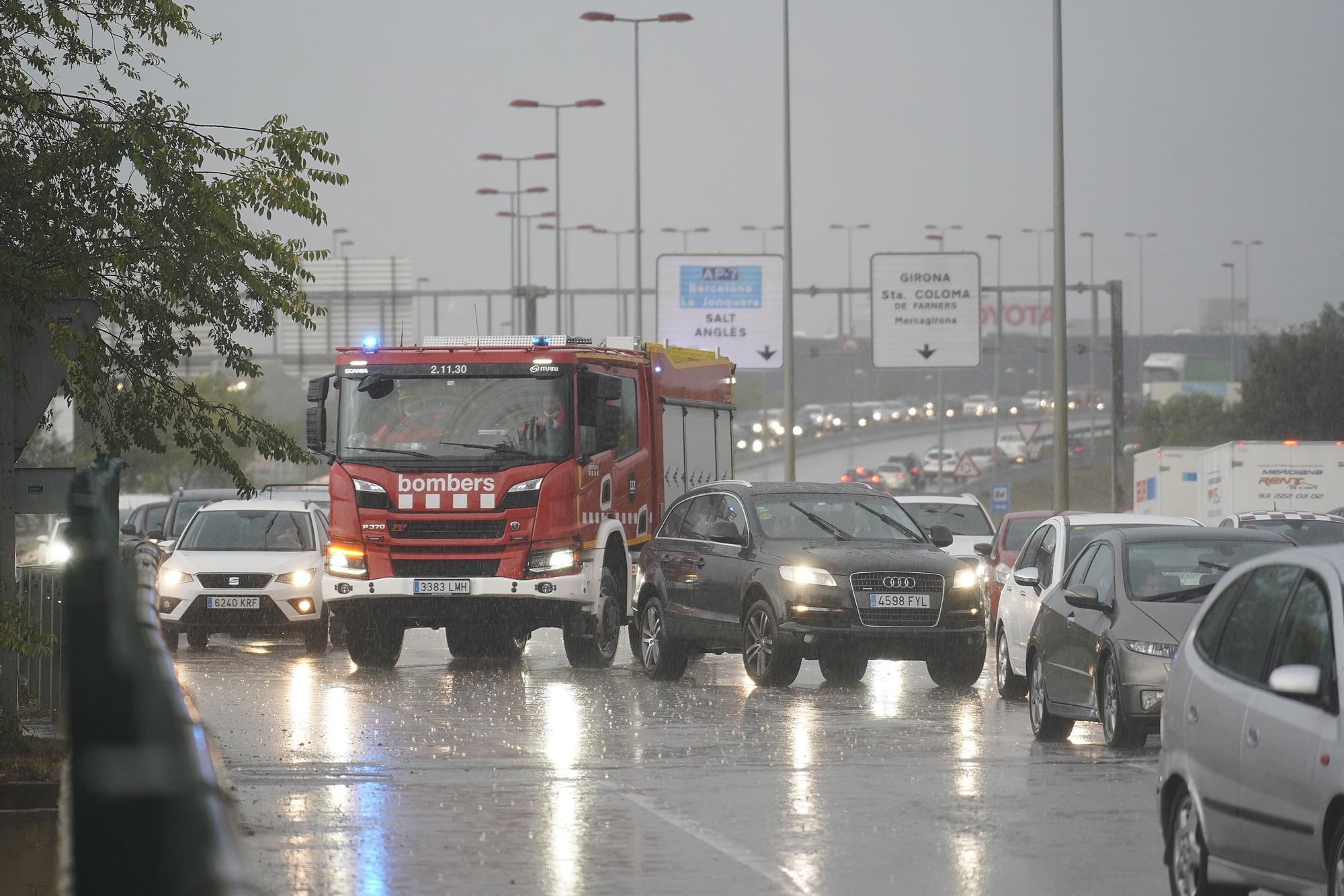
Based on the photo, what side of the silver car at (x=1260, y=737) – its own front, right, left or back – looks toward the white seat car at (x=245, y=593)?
back

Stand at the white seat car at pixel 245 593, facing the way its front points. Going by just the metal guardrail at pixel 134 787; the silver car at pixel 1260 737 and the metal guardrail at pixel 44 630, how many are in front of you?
3

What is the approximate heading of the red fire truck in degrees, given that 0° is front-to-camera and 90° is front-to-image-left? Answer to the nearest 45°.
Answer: approximately 0°

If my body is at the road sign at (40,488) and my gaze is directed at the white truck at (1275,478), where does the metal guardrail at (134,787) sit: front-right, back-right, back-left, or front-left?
back-right

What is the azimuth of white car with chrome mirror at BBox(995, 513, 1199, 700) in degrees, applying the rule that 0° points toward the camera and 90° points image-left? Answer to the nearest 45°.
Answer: approximately 315°

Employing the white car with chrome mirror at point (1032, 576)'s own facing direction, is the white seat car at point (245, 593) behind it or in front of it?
behind

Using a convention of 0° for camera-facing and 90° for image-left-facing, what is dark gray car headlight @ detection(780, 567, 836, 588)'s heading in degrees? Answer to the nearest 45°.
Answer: approximately 315°
